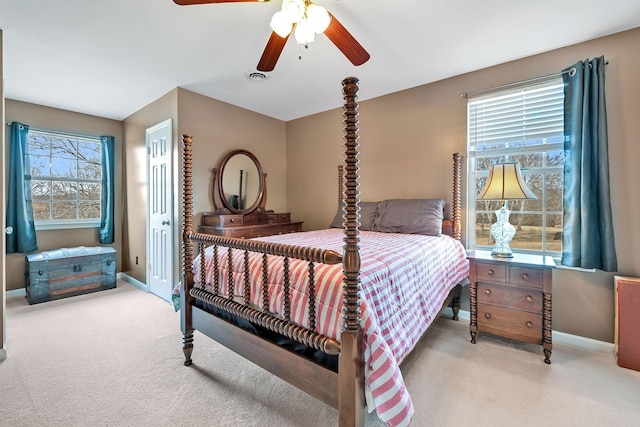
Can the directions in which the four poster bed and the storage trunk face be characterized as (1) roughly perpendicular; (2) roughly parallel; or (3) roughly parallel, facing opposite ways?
roughly perpendicular

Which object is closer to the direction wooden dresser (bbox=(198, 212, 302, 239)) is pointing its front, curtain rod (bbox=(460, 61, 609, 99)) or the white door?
the curtain rod

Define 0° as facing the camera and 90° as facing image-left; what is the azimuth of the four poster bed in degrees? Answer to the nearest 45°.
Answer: approximately 45°

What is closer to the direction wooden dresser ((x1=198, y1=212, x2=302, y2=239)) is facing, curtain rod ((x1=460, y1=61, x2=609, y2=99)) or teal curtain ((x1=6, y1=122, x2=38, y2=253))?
the curtain rod

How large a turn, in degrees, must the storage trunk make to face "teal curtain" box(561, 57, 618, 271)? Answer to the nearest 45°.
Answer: approximately 45° to its left

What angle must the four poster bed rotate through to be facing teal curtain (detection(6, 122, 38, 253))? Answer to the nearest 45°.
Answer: approximately 90° to its right

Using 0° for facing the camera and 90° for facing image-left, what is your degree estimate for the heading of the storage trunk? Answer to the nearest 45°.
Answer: approximately 0°
